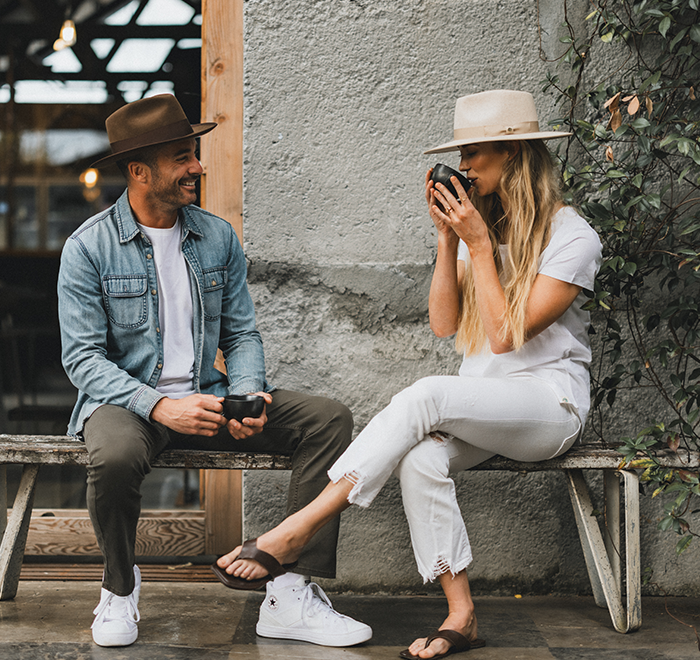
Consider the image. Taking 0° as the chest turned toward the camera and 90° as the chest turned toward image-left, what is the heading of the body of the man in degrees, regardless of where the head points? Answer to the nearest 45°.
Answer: approximately 315°

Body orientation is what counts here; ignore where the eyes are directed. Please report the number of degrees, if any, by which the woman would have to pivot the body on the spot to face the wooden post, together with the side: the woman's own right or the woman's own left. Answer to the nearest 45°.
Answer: approximately 45° to the woman's own right

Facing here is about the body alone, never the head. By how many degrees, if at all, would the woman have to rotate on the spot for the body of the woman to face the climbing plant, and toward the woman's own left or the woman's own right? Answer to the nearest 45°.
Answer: approximately 135° to the woman's own right

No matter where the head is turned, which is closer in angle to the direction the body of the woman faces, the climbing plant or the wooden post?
the wooden post

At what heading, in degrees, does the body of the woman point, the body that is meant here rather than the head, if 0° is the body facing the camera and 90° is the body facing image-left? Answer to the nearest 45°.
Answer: approximately 90°

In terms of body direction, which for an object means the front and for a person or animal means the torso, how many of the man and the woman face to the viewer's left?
1

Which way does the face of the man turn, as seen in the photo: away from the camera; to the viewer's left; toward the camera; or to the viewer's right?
to the viewer's right

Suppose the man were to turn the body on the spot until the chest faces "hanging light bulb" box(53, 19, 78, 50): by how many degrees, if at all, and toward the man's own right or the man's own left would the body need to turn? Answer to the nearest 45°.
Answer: approximately 135° to the man's own left

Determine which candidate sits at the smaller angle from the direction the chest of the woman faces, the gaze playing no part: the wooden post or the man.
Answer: the man

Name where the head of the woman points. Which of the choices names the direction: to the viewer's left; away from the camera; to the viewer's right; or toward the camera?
to the viewer's left
